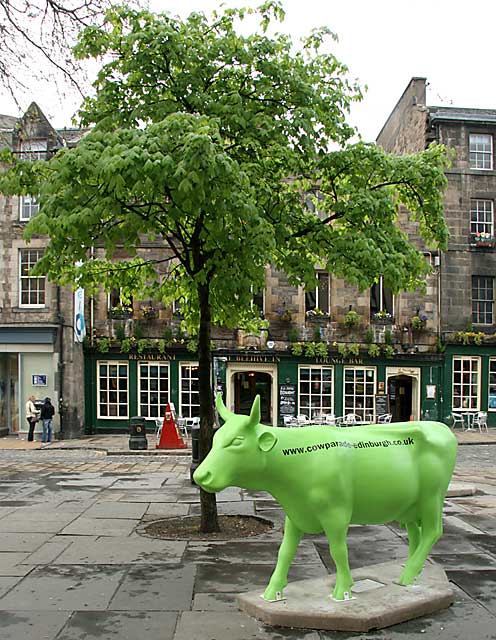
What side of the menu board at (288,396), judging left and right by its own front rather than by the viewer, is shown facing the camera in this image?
front

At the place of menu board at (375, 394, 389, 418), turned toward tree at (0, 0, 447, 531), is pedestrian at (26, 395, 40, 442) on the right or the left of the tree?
right

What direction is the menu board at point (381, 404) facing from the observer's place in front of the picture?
facing the viewer

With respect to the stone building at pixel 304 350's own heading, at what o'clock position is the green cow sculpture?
The green cow sculpture is roughly at 12 o'clock from the stone building.

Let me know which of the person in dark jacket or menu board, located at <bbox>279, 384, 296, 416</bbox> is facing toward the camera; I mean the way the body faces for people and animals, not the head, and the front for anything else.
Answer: the menu board

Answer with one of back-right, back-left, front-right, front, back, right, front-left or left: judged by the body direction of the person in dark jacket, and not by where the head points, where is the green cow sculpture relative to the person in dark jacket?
back

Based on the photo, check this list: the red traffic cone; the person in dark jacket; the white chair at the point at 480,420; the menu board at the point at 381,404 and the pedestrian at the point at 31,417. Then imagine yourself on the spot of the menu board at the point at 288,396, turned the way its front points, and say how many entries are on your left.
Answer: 2

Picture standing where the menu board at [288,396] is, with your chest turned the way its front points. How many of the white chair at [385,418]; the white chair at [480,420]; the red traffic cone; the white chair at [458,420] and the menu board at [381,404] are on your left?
4

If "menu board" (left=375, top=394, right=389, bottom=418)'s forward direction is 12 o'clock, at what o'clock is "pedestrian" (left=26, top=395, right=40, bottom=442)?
The pedestrian is roughly at 2 o'clock from the menu board.

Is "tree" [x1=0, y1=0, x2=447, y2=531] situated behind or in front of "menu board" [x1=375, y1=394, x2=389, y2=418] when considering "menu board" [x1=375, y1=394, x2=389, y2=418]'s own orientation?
in front

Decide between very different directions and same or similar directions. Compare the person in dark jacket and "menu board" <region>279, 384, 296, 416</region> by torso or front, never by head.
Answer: very different directions

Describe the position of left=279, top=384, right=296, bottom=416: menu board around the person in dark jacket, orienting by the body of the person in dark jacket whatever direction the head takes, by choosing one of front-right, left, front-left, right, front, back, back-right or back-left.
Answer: right

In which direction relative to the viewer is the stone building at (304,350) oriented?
toward the camera

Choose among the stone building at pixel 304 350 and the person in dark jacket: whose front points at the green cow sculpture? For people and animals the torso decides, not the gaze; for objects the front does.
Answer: the stone building

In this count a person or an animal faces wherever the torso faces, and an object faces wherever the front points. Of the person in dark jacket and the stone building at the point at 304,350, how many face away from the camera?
1

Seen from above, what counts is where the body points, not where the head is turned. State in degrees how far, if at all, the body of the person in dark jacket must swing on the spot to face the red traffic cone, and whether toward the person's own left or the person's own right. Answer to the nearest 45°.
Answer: approximately 135° to the person's own right

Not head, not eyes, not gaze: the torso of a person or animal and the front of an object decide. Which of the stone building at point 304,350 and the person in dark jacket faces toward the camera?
the stone building

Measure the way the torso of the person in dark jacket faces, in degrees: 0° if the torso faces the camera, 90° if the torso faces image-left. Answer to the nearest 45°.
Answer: approximately 180°

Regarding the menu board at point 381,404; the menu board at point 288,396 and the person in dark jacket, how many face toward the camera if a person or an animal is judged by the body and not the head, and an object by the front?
2

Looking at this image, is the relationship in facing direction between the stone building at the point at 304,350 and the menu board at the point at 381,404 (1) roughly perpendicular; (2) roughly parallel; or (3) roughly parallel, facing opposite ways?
roughly parallel

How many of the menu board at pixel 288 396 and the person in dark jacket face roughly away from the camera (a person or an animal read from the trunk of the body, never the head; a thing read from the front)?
1

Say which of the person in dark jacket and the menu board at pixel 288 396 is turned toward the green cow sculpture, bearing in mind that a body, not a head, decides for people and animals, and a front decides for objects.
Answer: the menu board
